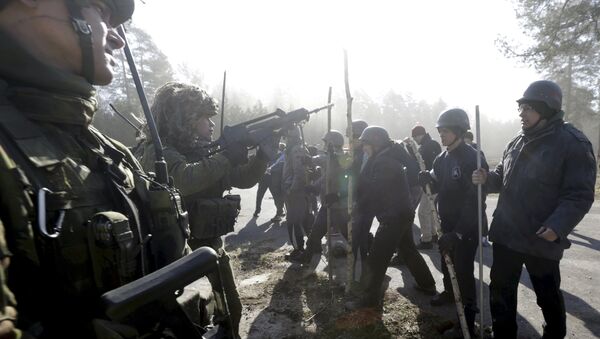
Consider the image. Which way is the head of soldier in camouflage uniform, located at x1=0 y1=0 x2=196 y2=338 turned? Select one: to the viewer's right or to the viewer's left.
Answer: to the viewer's right

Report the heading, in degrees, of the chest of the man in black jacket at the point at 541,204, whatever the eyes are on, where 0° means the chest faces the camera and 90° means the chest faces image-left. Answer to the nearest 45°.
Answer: approximately 45°

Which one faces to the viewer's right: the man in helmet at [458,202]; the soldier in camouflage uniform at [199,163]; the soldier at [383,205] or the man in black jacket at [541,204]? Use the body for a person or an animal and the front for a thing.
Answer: the soldier in camouflage uniform

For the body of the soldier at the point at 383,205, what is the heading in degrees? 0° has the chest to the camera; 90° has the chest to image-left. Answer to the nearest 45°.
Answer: approximately 90°

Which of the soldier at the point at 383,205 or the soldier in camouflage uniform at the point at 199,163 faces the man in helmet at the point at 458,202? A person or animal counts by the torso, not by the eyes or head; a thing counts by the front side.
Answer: the soldier in camouflage uniform

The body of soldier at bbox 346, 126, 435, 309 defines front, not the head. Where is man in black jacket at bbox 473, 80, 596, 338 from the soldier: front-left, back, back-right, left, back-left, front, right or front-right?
back-left

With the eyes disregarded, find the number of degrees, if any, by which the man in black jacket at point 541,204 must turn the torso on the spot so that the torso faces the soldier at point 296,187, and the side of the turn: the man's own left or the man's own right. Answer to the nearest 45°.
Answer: approximately 90° to the man's own right

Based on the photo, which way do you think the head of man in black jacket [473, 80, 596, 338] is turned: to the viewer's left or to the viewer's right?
to the viewer's left

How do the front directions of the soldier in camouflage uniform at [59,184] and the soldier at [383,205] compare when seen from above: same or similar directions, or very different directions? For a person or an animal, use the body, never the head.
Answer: very different directions

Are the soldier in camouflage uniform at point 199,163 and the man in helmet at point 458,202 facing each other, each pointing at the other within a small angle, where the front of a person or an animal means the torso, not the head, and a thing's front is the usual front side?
yes

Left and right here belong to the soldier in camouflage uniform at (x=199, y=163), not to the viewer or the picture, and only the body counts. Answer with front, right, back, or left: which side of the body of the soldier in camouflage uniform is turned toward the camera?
right

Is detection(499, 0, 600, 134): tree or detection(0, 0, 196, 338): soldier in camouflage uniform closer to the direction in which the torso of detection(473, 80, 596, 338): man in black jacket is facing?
the soldier in camouflage uniform
